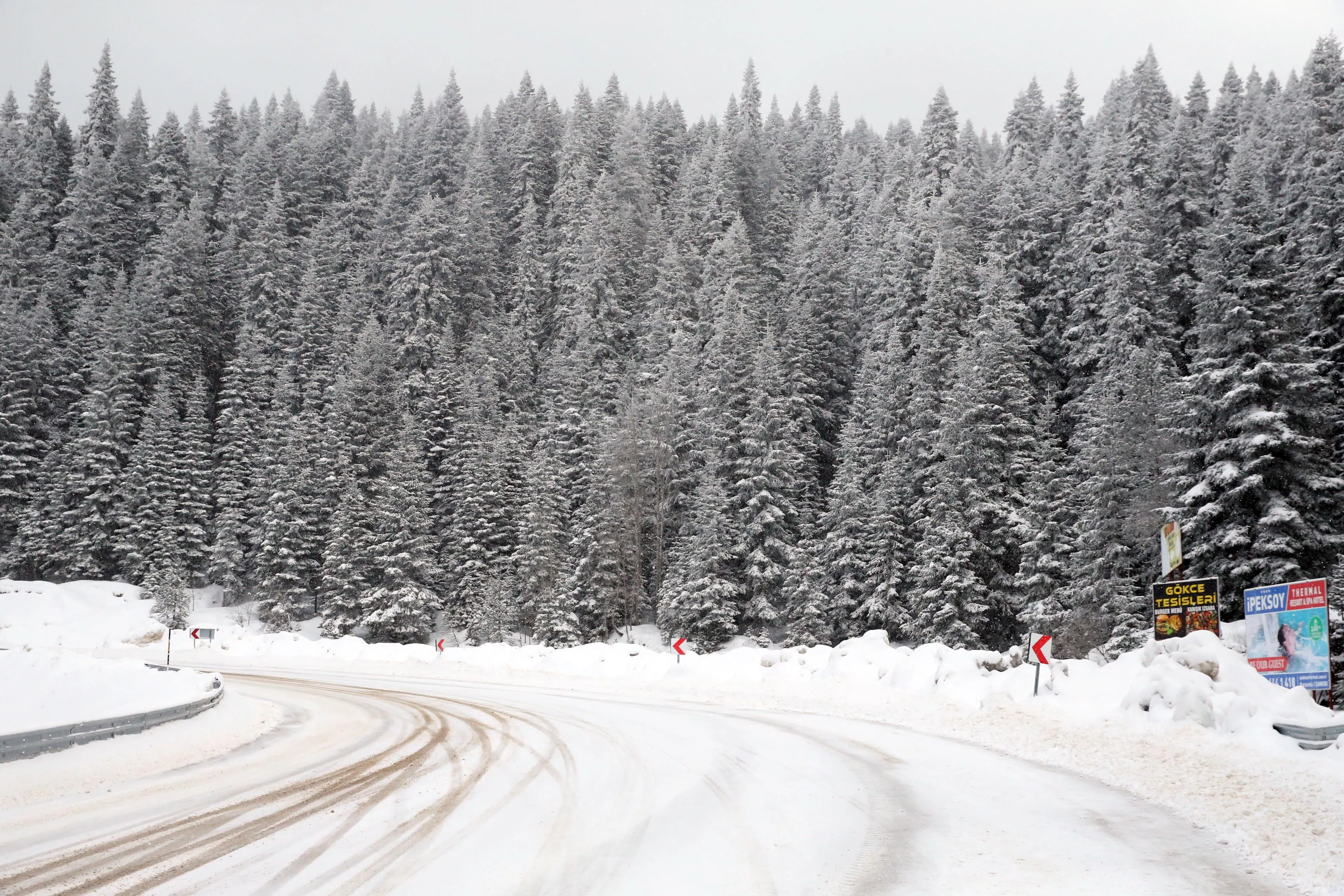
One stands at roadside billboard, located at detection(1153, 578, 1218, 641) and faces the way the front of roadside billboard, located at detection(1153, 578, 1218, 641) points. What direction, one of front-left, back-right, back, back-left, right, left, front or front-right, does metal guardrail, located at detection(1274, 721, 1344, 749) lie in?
front

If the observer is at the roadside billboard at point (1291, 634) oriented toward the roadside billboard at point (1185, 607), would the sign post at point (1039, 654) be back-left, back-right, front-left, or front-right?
front-left

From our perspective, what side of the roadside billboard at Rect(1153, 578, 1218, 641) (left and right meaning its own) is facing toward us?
front

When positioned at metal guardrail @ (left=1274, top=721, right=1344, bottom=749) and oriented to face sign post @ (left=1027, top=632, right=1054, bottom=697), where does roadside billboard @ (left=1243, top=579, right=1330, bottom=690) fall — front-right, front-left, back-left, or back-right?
front-right

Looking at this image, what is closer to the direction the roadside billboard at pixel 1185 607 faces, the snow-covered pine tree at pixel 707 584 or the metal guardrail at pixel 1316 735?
the metal guardrail

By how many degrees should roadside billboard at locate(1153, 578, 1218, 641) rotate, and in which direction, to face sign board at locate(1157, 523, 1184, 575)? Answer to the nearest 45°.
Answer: approximately 180°

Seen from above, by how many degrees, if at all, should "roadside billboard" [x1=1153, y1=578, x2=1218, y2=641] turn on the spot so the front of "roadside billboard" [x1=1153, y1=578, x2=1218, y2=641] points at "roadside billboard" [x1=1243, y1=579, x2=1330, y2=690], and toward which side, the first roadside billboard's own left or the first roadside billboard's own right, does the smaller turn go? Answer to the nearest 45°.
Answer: approximately 45° to the first roadside billboard's own left

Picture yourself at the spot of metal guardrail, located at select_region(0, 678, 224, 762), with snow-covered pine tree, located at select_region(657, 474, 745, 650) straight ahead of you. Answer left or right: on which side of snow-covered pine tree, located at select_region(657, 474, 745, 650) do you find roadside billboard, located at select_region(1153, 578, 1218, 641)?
right

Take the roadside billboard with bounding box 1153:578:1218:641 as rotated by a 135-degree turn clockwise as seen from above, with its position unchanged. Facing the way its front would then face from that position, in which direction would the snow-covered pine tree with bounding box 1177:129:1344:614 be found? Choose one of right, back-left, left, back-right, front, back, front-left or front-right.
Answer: front-right

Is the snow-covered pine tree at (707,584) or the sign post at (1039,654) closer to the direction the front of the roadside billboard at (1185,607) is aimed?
the sign post

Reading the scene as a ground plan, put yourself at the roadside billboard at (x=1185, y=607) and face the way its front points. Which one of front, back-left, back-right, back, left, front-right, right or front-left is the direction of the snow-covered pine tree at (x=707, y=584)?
back-right

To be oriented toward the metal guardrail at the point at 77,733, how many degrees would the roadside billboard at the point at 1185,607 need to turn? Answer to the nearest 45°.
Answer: approximately 45° to its right
